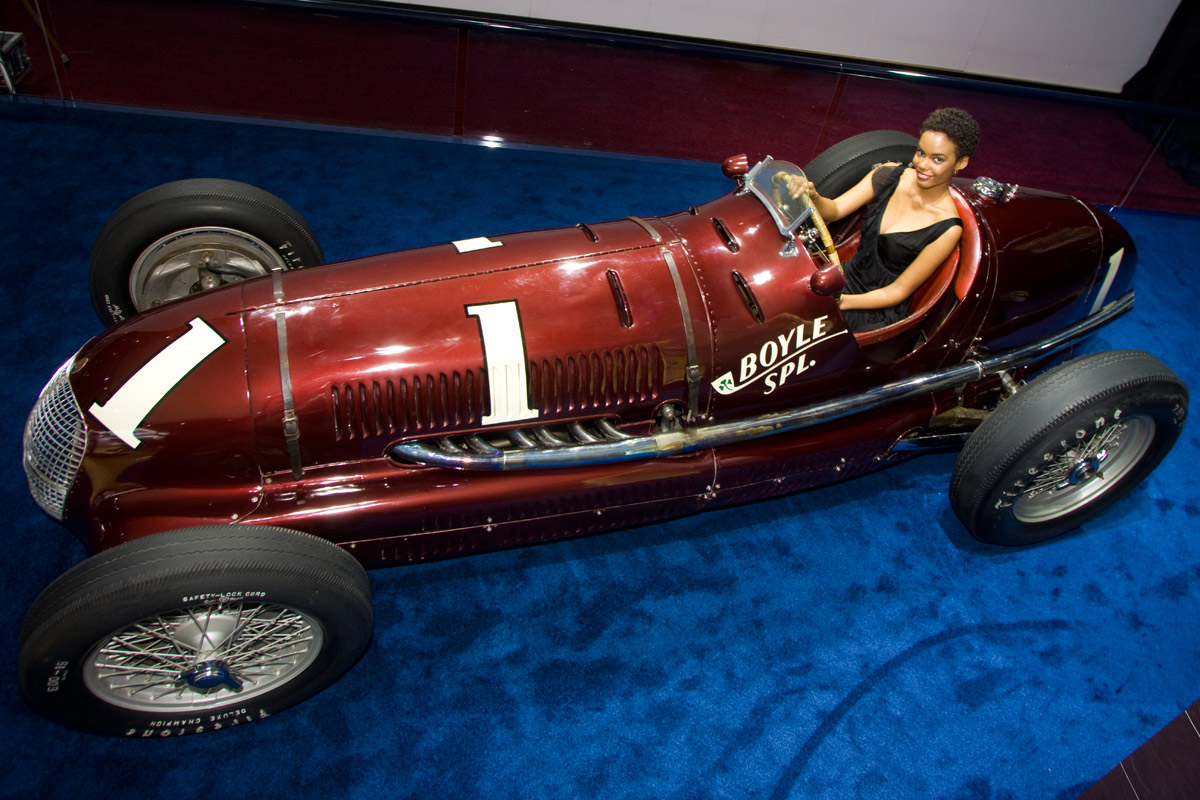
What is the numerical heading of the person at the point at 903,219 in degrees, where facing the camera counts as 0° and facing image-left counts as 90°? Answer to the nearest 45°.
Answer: approximately 45°
